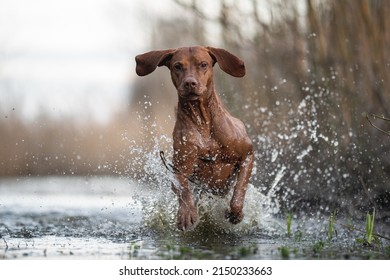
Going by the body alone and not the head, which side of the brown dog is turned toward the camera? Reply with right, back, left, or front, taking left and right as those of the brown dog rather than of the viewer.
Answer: front
